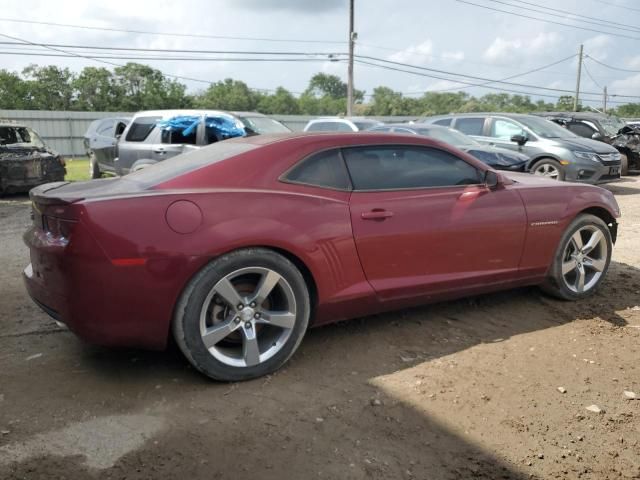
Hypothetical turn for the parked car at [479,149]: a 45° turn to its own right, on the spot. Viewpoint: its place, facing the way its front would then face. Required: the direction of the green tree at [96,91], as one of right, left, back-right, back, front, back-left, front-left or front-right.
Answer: back-right

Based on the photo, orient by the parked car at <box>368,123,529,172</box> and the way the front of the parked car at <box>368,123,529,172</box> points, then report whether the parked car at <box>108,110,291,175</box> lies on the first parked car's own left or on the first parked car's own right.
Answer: on the first parked car's own right

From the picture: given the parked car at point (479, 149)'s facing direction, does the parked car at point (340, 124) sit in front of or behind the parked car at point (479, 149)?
behind

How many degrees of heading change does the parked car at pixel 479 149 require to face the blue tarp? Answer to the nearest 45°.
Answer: approximately 135° to its right

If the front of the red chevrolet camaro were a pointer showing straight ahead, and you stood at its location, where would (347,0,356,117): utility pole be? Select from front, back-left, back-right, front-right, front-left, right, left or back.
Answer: front-left

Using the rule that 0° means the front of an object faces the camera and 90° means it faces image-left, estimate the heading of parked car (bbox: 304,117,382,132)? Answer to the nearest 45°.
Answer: approximately 315°

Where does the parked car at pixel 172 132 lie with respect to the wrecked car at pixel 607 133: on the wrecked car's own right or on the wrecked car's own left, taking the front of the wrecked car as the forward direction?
on the wrecked car's own right

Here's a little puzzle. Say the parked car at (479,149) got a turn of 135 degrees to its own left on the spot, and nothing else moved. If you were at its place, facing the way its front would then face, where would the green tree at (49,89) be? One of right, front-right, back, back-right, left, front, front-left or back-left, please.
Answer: front-left

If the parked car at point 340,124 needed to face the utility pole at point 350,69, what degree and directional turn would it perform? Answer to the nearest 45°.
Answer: approximately 135° to its left

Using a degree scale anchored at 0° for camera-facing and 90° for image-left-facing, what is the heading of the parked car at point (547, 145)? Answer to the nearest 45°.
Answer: approximately 315°

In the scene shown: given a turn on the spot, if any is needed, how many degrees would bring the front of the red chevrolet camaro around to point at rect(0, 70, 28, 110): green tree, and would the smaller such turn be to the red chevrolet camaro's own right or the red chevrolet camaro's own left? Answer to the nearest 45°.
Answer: approximately 90° to the red chevrolet camaro's own left

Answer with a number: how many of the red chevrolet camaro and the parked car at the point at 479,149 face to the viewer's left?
0

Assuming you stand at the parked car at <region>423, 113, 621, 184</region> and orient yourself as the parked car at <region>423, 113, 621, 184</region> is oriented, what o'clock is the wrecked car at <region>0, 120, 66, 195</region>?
The wrecked car is roughly at 4 o'clock from the parked car.
